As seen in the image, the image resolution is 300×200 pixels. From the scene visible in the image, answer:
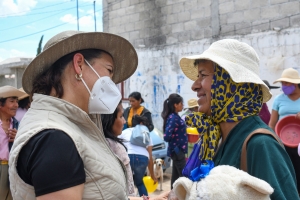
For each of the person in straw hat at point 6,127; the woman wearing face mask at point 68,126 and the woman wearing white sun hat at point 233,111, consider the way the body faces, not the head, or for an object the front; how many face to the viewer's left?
1

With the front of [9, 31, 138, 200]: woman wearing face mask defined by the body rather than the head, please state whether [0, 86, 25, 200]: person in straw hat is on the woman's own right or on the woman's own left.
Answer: on the woman's own left

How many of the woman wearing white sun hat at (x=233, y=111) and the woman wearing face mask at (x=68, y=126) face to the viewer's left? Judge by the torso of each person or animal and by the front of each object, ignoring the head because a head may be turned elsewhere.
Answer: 1

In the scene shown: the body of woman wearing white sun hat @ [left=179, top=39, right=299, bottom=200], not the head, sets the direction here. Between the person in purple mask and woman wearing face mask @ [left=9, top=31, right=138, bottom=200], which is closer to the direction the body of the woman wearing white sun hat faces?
the woman wearing face mask

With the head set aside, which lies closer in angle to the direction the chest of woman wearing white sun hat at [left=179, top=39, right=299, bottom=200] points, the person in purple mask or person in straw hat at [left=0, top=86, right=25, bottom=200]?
the person in straw hat

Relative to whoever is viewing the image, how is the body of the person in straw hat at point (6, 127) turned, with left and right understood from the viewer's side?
facing the viewer and to the right of the viewer

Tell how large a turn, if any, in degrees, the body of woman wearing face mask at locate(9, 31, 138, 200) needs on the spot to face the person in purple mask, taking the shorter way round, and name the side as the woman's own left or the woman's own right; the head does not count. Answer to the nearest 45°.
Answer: approximately 45° to the woman's own left

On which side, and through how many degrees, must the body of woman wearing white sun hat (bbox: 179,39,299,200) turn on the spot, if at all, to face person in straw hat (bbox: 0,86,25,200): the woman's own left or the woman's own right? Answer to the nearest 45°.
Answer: approximately 45° to the woman's own right

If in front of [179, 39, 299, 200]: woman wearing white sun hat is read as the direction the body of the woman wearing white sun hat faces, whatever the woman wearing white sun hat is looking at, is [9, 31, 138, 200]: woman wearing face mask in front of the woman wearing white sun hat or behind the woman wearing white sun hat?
in front

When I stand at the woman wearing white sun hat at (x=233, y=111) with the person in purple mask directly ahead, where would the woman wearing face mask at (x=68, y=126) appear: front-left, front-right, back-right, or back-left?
back-left

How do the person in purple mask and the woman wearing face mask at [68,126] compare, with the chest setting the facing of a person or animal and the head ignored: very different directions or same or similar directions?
very different directions

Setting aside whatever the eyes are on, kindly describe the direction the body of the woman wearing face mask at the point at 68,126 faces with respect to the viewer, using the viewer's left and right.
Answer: facing to the right of the viewer

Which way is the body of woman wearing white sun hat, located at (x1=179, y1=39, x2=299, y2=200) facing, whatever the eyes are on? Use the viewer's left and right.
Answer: facing to the left of the viewer

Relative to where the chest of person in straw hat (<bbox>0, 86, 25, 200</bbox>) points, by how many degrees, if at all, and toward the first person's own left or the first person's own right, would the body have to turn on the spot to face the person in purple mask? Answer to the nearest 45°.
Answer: approximately 45° to the first person's own left

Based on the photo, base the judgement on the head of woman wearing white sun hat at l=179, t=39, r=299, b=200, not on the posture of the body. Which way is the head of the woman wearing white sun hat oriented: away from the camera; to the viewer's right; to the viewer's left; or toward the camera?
to the viewer's left

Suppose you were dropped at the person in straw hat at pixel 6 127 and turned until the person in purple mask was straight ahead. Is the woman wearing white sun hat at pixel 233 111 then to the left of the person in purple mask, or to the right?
right
